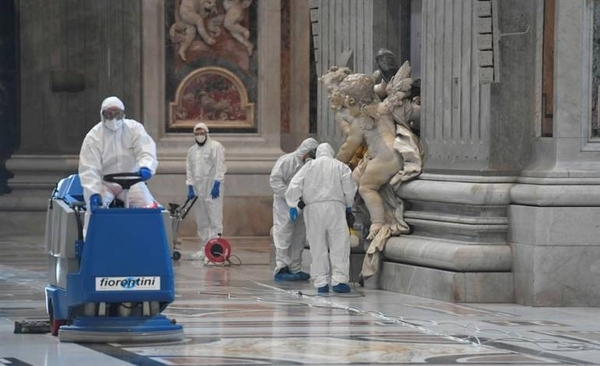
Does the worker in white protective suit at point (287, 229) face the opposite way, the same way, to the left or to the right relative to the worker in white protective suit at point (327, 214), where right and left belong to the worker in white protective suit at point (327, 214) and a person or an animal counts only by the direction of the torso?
to the right

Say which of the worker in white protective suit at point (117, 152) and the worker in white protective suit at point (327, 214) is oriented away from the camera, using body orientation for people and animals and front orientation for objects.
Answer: the worker in white protective suit at point (327, 214)

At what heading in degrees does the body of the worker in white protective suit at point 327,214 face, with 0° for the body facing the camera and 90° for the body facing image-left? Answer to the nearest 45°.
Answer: approximately 180°

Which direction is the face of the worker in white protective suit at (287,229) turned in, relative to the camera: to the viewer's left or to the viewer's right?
to the viewer's right

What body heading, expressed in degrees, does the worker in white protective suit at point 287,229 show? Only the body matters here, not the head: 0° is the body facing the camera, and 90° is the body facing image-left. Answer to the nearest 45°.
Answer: approximately 270°

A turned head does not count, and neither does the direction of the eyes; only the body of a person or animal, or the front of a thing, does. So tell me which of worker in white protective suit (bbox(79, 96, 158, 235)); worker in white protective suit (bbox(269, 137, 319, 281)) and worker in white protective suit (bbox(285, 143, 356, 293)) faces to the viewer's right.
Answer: worker in white protective suit (bbox(269, 137, 319, 281))

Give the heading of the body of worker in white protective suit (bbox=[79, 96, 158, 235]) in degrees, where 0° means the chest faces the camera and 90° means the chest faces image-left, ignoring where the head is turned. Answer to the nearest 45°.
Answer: approximately 0°

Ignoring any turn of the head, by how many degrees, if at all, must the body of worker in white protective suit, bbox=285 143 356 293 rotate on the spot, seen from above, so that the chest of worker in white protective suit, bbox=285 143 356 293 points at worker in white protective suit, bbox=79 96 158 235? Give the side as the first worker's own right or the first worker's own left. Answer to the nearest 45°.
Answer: approximately 135° to the first worker's own left

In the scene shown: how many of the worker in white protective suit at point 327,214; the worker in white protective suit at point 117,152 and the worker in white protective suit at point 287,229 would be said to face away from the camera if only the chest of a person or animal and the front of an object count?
1

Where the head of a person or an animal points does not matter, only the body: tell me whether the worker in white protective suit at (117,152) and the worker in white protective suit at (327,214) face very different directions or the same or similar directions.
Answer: very different directions

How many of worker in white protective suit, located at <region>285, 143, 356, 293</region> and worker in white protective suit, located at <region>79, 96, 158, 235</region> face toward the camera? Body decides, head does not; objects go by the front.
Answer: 1

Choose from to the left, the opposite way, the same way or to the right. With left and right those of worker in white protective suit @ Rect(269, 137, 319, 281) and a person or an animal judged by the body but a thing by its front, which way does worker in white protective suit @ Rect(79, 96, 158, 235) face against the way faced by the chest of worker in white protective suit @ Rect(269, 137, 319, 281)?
to the right
